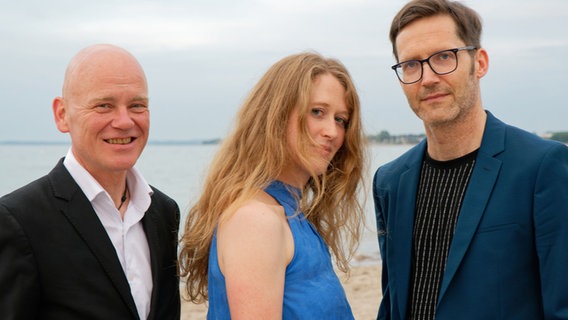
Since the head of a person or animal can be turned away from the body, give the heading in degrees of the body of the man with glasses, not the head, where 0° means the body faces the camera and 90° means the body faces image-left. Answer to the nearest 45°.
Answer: approximately 45°

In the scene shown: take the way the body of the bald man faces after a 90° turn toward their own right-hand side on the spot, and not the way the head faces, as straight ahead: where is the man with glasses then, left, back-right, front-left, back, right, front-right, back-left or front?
back-left

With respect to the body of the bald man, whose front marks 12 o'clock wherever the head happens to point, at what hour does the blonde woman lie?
The blonde woman is roughly at 11 o'clock from the bald man.

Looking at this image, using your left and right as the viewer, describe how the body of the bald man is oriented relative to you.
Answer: facing the viewer and to the right of the viewer
